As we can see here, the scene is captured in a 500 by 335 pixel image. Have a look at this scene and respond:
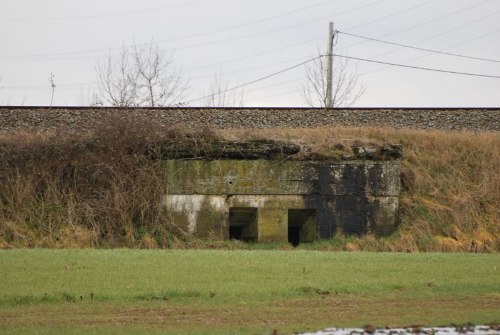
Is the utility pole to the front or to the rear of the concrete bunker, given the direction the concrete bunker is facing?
to the rear

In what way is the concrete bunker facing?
toward the camera
